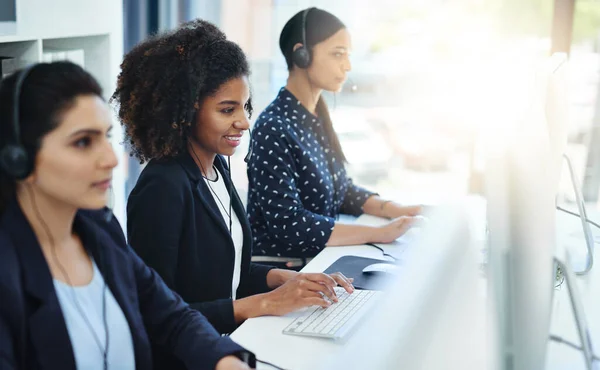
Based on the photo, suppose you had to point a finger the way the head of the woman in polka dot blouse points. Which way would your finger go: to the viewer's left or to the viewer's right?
to the viewer's right

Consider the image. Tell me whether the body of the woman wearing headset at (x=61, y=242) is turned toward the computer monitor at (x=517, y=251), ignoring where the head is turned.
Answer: yes

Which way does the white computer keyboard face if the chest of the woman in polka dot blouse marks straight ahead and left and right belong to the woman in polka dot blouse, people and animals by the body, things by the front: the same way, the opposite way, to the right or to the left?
the opposite way

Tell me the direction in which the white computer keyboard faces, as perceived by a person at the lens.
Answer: facing to the left of the viewer

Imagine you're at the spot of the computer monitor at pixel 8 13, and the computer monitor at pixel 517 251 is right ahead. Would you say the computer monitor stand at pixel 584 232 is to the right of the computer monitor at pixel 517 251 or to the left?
left

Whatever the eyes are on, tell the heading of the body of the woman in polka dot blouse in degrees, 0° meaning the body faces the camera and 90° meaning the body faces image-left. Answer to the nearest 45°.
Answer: approximately 270°

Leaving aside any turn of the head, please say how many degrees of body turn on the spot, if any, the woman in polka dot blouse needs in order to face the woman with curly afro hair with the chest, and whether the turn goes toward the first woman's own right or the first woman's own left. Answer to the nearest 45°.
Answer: approximately 90° to the first woman's own right
